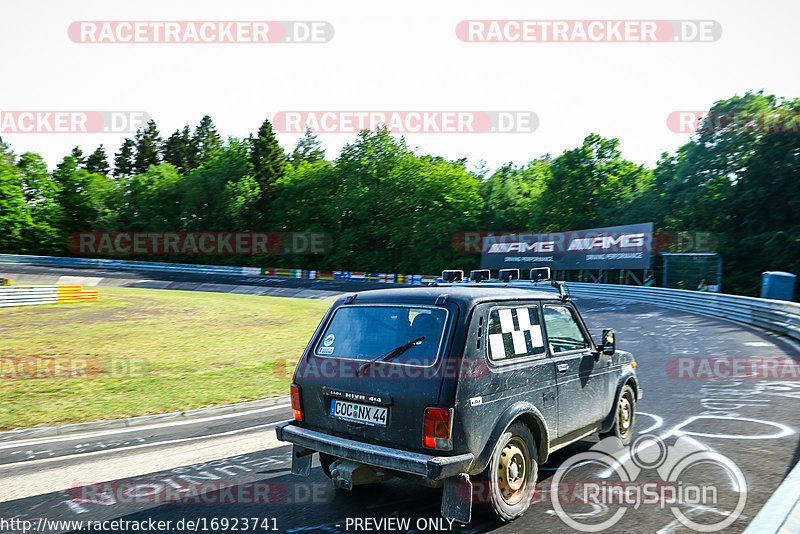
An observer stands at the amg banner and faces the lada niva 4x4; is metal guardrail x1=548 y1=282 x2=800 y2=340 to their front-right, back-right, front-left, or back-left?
front-left

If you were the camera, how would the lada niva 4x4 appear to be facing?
facing away from the viewer and to the right of the viewer

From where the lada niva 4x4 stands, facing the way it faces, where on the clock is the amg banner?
The amg banner is roughly at 11 o'clock from the lada niva 4x4.

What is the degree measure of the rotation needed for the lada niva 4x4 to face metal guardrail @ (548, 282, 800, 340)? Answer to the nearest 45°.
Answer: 0° — it already faces it
